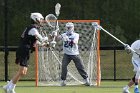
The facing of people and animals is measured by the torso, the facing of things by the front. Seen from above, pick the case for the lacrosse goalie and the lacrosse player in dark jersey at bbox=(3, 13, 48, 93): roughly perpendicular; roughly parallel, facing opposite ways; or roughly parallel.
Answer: roughly perpendicular

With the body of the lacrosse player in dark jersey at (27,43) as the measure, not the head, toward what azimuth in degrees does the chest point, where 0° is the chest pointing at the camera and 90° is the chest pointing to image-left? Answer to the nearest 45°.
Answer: approximately 270°

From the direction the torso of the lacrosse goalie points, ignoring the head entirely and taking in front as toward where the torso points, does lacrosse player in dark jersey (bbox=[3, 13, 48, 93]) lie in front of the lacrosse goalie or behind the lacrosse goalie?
in front

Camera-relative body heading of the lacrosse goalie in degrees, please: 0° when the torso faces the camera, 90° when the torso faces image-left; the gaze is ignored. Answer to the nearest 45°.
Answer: approximately 0°

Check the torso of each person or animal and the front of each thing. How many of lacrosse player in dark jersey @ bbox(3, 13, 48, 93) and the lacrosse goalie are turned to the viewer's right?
1
